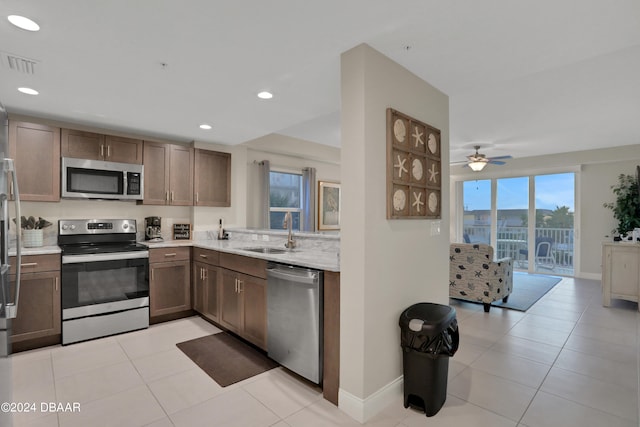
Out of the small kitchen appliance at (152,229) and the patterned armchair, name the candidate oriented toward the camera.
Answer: the small kitchen appliance

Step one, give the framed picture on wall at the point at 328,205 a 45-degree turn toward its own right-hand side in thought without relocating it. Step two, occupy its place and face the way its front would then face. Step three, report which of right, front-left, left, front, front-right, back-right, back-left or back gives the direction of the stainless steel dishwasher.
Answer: front

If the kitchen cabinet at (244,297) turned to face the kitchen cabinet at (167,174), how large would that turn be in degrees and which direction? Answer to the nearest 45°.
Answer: approximately 90° to its right

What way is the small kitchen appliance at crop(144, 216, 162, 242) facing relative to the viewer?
toward the camera

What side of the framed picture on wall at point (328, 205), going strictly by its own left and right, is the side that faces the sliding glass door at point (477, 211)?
left

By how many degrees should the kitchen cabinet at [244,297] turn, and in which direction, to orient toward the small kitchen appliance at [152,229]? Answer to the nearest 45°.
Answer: approximately 90° to its right

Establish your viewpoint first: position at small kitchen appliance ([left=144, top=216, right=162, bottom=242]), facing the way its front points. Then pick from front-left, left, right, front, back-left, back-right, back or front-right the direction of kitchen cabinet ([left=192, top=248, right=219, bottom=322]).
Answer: front-left

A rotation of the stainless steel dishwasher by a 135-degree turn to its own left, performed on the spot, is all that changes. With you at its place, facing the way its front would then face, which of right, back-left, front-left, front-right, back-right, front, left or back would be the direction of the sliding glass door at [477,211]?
front-left

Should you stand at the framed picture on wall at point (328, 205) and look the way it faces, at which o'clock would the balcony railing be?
The balcony railing is roughly at 10 o'clock from the framed picture on wall.

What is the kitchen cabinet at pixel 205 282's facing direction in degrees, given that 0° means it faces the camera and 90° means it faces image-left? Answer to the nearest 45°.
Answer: approximately 45°

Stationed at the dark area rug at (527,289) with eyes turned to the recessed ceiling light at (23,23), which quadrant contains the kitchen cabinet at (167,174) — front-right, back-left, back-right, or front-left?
front-right

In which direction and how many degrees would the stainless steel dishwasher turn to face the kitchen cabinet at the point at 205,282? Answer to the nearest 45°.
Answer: approximately 90° to its right

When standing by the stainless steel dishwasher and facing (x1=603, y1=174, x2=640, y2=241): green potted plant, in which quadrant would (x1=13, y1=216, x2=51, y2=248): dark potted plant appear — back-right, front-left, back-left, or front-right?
back-left

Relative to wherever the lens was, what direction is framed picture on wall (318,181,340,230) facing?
facing the viewer and to the right of the viewer
